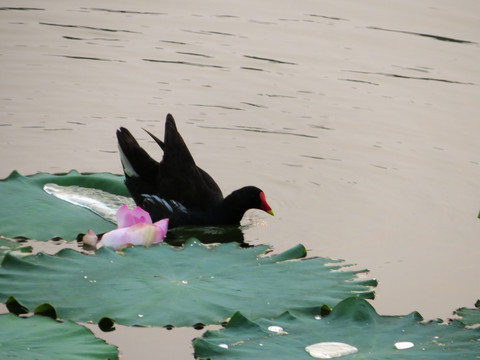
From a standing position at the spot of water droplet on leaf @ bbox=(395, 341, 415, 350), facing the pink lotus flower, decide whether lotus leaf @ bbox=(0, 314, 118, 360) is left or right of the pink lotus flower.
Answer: left

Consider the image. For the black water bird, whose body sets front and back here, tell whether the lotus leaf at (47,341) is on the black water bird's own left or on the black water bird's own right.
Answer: on the black water bird's own right

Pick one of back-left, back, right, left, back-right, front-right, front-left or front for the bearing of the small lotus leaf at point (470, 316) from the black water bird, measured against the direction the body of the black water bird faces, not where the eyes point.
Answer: front-right

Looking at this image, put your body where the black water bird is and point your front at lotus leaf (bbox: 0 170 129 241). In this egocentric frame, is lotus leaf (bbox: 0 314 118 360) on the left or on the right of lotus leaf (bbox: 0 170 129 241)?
left

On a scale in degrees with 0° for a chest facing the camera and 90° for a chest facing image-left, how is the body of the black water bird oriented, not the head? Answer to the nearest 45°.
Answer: approximately 270°

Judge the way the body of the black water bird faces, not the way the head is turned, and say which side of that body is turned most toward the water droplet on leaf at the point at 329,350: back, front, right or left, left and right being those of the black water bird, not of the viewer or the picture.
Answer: right

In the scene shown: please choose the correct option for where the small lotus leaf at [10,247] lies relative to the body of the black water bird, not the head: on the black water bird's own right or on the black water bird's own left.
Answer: on the black water bird's own right

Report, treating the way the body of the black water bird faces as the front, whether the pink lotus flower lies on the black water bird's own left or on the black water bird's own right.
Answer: on the black water bird's own right
